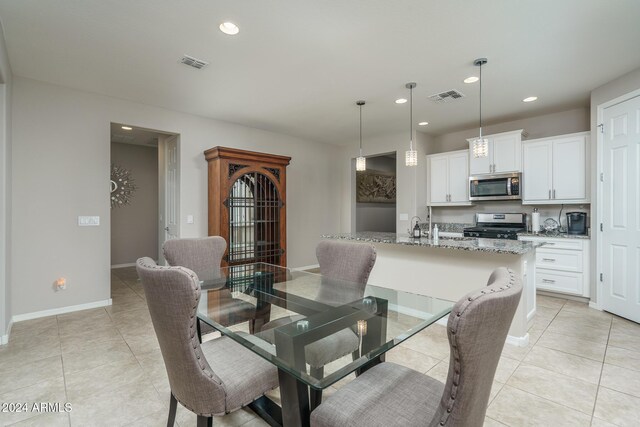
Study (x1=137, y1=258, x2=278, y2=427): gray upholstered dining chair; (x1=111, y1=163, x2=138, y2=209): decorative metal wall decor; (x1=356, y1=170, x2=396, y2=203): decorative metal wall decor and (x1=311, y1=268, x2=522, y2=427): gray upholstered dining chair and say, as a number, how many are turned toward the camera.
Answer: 2

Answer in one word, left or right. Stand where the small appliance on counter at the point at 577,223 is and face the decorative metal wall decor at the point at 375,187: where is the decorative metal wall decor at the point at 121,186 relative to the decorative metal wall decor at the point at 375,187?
left

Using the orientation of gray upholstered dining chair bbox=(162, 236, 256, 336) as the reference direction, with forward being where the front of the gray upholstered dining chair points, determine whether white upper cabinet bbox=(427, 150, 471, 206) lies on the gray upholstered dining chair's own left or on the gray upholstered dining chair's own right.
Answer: on the gray upholstered dining chair's own left

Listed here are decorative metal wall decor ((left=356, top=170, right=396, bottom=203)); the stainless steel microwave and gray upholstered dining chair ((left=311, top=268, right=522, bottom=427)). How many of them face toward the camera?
2

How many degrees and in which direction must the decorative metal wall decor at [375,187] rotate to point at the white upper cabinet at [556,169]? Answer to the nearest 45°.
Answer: approximately 45° to its left

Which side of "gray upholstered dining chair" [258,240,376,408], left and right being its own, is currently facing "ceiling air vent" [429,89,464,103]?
back

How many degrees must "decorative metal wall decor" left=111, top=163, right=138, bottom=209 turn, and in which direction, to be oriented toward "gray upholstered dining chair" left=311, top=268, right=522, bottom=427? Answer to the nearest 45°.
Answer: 0° — it already faces it

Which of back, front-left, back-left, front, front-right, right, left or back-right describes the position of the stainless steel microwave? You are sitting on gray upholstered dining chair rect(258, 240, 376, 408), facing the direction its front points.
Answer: back

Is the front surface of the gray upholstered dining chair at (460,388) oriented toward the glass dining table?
yes
